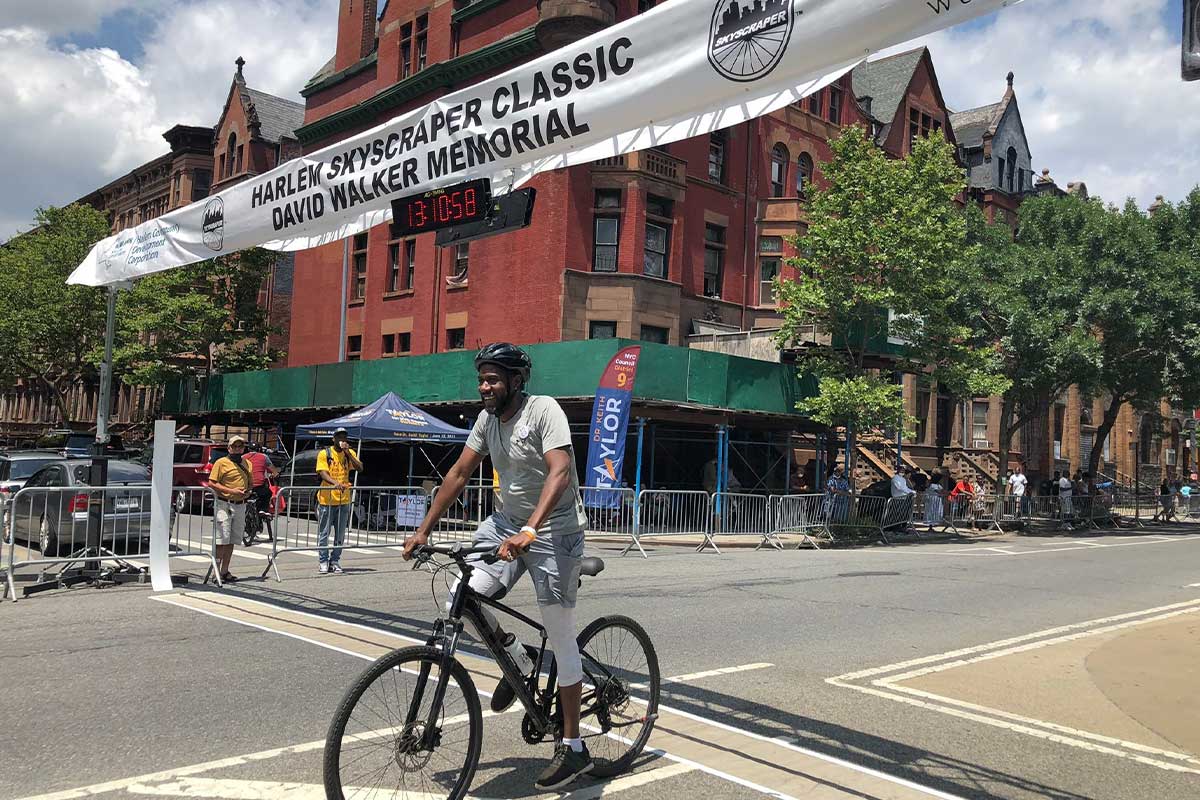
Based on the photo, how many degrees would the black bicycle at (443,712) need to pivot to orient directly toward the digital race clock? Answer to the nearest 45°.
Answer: approximately 135° to its right

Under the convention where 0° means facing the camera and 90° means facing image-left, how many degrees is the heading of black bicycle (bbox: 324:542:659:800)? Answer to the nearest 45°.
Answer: approximately 45°

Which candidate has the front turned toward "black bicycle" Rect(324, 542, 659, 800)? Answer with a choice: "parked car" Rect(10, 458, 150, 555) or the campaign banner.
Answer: the campaign banner

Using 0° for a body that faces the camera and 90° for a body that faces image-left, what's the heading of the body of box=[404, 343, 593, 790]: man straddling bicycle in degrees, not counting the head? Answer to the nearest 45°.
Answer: approximately 45°

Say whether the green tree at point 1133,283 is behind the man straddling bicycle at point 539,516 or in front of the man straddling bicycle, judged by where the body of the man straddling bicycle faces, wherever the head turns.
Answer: behind

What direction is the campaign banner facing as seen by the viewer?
toward the camera

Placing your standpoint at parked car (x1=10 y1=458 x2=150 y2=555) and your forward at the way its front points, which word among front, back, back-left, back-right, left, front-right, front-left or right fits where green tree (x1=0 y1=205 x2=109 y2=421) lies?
front-right

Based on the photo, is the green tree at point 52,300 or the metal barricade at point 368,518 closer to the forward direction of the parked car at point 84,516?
the green tree

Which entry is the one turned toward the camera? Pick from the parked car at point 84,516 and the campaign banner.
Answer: the campaign banner

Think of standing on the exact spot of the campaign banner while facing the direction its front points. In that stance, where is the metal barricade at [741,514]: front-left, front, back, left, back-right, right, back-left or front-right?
left

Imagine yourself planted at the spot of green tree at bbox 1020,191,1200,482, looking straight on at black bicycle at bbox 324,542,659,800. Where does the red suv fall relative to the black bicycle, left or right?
right

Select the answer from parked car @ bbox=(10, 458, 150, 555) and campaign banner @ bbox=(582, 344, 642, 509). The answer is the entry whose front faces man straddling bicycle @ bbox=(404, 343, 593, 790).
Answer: the campaign banner

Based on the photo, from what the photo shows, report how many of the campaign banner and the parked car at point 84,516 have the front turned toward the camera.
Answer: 1
